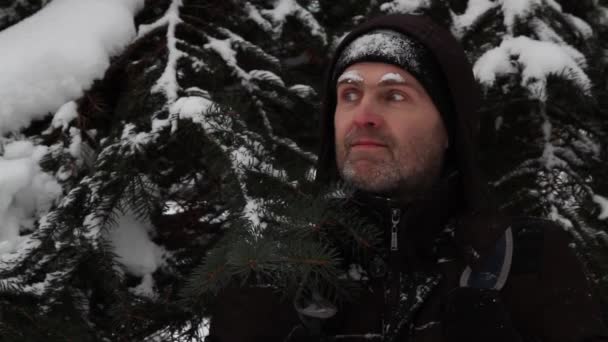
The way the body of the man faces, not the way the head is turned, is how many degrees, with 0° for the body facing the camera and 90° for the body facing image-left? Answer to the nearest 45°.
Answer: approximately 45°
